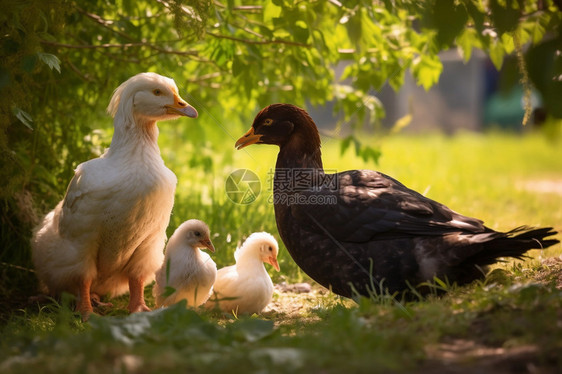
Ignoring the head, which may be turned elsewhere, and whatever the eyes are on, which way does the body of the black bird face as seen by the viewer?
to the viewer's left

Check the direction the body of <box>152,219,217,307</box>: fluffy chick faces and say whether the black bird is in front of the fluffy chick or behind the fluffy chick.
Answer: in front

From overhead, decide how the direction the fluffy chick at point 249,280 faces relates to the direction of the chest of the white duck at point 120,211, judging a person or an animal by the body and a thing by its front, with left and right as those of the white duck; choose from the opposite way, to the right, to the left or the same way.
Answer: the same way

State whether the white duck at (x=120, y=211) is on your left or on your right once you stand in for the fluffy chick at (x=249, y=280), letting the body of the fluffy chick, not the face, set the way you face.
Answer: on your right

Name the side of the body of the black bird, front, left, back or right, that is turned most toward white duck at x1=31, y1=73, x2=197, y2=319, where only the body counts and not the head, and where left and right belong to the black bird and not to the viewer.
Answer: front

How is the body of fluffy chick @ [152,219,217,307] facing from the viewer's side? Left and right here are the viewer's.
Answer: facing the viewer and to the right of the viewer

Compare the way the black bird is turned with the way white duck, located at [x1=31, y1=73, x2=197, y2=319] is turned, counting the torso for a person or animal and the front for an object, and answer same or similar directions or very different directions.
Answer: very different directions

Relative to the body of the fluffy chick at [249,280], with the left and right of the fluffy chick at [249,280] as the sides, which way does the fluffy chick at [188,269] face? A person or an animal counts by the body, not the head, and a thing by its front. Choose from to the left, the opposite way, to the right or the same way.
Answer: the same way

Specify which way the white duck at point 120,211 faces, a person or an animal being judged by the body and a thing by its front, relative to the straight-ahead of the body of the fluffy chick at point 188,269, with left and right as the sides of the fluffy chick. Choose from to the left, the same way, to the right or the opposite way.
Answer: the same way
